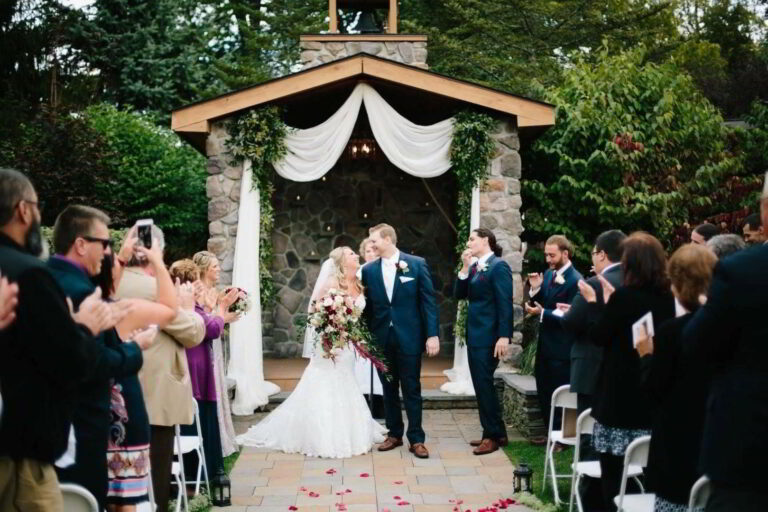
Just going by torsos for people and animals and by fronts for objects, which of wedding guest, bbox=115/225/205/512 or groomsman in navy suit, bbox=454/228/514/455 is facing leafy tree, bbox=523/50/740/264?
the wedding guest

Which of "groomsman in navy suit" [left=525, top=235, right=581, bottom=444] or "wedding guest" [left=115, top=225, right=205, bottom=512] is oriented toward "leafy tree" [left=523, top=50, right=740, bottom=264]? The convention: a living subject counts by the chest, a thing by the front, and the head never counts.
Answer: the wedding guest

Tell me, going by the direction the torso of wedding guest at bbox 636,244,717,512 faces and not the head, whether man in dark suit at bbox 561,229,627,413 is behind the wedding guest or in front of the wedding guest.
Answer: in front

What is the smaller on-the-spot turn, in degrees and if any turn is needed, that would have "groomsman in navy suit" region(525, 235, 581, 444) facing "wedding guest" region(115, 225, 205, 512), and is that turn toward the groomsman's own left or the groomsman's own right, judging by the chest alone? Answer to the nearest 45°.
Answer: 0° — they already face them

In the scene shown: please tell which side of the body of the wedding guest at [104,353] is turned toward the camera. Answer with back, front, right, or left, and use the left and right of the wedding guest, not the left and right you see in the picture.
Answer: right

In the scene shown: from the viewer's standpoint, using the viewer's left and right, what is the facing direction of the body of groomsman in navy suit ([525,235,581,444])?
facing the viewer and to the left of the viewer

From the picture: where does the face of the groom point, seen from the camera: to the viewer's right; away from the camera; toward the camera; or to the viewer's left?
to the viewer's left

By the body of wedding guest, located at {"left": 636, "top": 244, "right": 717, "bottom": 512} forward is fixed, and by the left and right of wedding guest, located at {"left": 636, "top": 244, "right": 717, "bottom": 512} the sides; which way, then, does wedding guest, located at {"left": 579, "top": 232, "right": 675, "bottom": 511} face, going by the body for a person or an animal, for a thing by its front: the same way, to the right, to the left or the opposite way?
the same way

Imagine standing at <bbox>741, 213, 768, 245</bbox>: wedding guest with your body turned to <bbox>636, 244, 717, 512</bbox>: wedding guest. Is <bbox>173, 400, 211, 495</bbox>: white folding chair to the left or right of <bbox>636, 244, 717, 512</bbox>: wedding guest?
right

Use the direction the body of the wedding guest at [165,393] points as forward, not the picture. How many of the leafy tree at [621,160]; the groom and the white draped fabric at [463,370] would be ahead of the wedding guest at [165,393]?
3

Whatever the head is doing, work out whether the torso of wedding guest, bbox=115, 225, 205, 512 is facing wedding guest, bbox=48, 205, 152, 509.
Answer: no

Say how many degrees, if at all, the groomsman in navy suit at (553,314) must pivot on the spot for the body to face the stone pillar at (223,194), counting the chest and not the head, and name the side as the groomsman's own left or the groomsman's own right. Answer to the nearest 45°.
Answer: approximately 90° to the groomsman's own right

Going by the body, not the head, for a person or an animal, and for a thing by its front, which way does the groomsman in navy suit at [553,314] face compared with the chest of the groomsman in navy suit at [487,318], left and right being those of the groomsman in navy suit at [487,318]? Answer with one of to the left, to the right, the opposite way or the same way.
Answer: the same way

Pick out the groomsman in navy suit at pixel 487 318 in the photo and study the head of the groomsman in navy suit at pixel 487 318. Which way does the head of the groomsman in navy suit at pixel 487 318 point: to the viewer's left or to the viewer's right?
to the viewer's left

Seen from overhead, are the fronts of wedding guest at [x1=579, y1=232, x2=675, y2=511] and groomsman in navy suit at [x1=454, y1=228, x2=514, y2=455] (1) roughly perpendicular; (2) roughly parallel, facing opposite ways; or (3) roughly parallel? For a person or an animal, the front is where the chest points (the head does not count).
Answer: roughly perpendicular

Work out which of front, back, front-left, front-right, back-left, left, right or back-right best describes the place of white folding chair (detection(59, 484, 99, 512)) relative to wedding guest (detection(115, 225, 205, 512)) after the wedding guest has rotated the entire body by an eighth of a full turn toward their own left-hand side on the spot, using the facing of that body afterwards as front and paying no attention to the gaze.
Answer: back

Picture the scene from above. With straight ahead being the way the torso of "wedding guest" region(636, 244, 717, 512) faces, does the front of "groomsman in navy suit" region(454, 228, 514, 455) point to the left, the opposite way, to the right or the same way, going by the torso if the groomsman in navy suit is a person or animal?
to the left

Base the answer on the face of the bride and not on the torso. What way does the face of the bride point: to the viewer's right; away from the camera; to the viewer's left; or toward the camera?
to the viewer's right

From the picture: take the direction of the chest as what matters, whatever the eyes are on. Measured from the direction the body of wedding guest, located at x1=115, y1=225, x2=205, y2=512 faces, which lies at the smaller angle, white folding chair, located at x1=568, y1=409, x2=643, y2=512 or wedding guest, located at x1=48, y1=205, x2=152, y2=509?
the white folding chair

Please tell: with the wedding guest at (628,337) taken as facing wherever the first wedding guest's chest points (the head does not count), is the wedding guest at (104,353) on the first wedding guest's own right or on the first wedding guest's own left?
on the first wedding guest's own left

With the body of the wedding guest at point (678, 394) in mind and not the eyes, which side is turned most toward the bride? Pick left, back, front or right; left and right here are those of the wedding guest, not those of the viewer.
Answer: front
